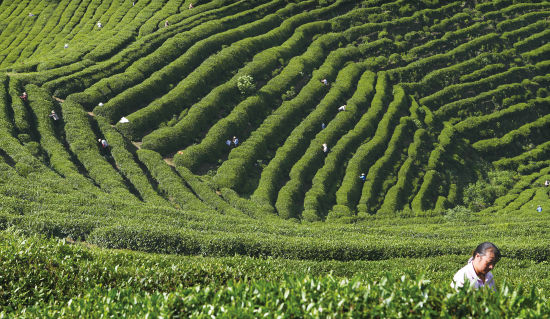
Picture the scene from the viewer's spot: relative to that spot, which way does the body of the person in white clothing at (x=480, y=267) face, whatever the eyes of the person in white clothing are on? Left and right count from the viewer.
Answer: facing the viewer and to the right of the viewer

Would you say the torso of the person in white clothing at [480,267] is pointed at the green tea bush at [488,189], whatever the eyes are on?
no
